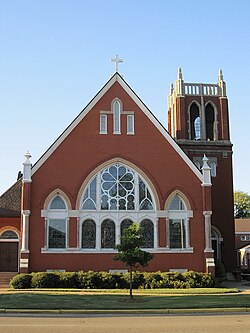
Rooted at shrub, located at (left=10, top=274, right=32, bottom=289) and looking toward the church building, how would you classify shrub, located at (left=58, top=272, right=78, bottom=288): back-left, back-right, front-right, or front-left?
front-right

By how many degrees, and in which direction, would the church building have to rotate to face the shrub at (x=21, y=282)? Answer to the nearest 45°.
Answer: approximately 45° to its right

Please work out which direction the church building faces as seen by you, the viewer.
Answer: facing the viewer
